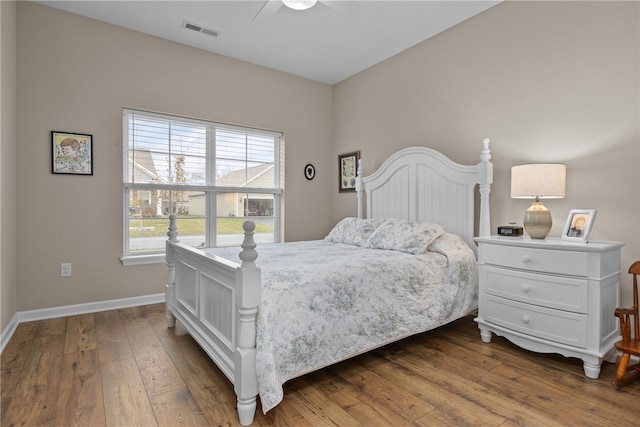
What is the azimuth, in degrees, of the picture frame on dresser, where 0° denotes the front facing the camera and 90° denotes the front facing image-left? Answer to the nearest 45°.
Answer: approximately 45°

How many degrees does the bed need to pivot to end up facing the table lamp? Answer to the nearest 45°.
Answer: approximately 135° to its left

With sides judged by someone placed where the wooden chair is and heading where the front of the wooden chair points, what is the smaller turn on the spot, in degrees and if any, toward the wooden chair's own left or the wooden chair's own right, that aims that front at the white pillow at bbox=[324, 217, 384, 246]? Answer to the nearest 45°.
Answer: approximately 45° to the wooden chair's own right

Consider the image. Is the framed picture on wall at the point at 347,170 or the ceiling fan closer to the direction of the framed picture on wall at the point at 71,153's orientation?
the ceiling fan

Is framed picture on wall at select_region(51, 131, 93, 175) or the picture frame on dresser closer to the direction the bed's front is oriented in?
the framed picture on wall

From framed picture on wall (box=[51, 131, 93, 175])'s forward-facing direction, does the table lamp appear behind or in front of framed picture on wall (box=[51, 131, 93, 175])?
in front

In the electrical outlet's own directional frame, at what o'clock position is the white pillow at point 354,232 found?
The white pillow is roughly at 10 o'clock from the electrical outlet.
